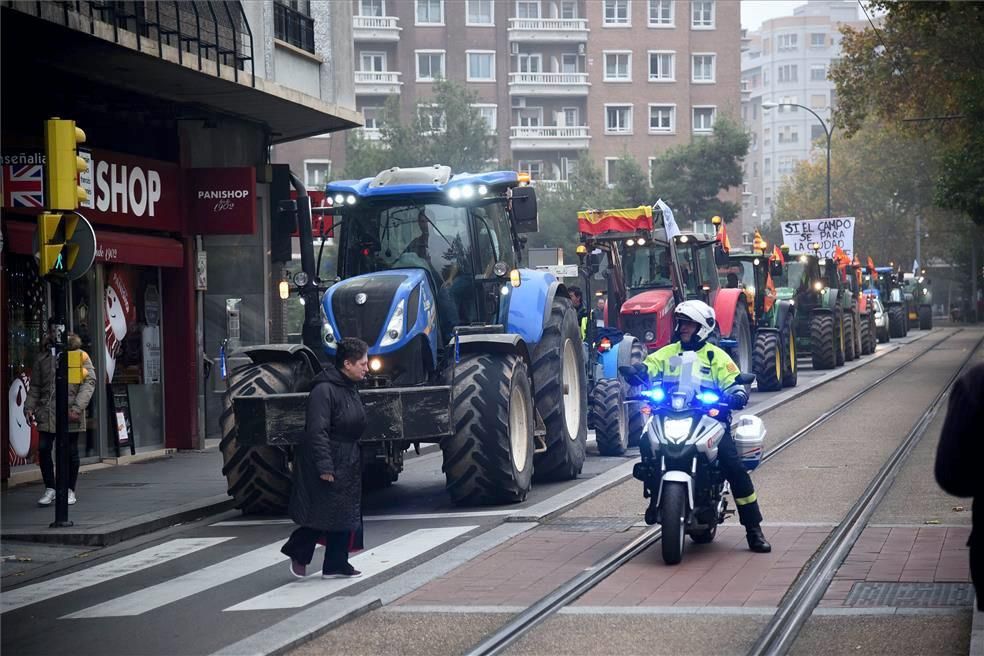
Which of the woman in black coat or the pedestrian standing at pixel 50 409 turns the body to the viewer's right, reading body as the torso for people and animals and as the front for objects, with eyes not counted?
the woman in black coat

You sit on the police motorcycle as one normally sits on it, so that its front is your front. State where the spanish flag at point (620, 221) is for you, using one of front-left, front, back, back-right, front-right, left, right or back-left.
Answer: back

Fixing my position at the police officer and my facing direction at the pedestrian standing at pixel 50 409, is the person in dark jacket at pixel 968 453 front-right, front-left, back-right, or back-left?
back-left

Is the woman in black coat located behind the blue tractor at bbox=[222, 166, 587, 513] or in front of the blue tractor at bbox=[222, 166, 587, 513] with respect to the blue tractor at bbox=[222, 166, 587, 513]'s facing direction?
in front

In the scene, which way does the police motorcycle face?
toward the camera

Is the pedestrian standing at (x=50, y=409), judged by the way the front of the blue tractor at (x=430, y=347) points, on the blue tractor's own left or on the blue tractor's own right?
on the blue tractor's own right

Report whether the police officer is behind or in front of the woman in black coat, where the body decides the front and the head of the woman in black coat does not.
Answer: in front

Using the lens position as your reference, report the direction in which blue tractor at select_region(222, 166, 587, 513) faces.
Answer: facing the viewer and to the left of the viewer

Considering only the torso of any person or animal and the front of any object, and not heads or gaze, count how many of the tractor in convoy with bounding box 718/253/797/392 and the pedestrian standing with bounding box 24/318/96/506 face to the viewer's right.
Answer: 0

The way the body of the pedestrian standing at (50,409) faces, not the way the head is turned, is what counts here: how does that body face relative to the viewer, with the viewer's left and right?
facing the viewer
